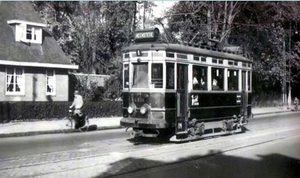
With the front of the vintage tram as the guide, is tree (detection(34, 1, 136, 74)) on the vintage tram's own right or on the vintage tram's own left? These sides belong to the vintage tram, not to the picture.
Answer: on the vintage tram's own right

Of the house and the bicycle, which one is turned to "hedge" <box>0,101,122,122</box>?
the house

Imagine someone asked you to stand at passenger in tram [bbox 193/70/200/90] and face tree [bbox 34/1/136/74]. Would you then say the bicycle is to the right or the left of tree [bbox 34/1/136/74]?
left

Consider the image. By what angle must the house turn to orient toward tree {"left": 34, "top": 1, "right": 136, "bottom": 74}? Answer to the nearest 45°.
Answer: approximately 135° to its left

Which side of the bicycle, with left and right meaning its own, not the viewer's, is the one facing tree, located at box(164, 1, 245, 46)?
back

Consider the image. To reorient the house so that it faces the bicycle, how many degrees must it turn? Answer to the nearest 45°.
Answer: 0° — it already faces it

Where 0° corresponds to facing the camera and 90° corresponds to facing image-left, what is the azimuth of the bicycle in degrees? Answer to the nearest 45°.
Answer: approximately 45°

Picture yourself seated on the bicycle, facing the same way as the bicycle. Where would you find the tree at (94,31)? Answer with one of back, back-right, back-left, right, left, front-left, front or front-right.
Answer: back-right
